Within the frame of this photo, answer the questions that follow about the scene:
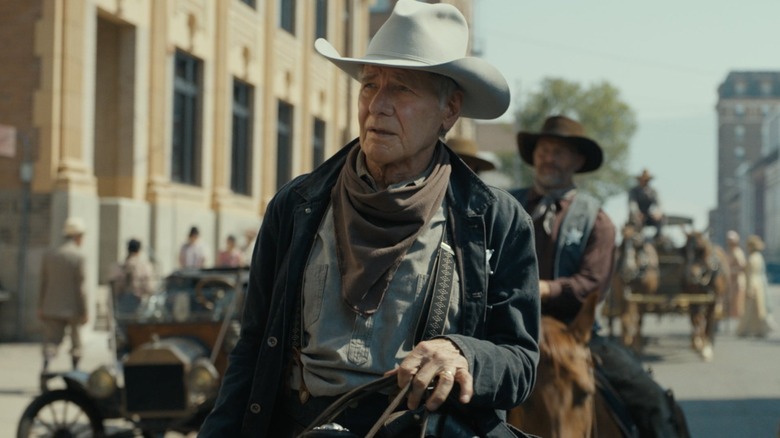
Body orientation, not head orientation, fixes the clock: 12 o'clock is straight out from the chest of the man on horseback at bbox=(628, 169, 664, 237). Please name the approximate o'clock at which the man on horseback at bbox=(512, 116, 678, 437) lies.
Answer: the man on horseback at bbox=(512, 116, 678, 437) is roughly at 12 o'clock from the man on horseback at bbox=(628, 169, 664, 237).

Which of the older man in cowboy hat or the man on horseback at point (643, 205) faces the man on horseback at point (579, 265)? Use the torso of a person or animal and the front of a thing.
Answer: the man on horseback at point (643, 205)

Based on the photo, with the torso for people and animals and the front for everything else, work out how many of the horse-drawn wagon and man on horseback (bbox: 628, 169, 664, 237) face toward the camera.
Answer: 2

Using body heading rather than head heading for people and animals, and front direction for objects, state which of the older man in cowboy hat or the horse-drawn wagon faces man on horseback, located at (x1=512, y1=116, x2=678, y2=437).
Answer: the horse-drawn wagon

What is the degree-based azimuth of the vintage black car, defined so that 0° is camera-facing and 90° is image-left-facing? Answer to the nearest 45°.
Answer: approximately 0°

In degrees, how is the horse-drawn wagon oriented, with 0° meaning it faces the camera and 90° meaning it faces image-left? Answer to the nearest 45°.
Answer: approximately 0°

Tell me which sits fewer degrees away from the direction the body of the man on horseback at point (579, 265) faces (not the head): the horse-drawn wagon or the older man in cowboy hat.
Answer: the older man in cowboy hat

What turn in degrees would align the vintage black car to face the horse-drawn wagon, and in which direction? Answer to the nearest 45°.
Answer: approximately 135° to its left
